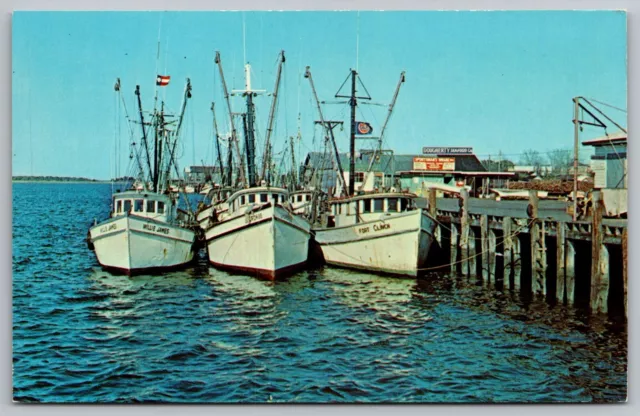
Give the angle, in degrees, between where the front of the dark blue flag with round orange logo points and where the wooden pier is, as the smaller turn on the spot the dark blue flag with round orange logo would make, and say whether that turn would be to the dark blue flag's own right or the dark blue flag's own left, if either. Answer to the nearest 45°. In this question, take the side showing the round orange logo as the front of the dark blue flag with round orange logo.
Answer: approximately 45° to the dark blue flag's own left

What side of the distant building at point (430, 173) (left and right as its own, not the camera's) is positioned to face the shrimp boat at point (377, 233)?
front

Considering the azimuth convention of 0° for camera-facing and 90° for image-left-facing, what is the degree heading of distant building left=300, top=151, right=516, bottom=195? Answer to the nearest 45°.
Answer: approximately 0°

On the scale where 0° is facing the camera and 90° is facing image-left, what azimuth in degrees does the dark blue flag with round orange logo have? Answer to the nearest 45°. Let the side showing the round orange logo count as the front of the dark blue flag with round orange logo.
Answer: approximately 0°

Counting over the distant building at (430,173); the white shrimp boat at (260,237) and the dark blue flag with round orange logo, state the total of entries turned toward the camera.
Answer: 3
